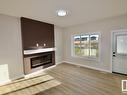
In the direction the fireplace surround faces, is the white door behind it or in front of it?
in front

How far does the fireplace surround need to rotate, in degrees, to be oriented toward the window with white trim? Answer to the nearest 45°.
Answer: approximately 45° to its left

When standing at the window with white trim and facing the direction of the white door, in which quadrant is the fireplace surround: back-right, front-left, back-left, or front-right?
back-right

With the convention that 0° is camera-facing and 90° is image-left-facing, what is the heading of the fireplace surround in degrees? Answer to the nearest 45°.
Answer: approximately 315°
